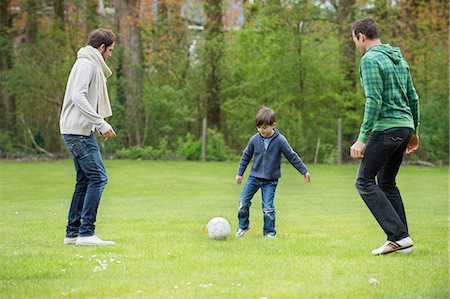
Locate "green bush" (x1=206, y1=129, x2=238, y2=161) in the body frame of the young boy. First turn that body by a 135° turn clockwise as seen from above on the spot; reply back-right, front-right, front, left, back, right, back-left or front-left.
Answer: front-right

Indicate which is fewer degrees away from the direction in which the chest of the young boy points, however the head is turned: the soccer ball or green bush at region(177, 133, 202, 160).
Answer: the soccer ball

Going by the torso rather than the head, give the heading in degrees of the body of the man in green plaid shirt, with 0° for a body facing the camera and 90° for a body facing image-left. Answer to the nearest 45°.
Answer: approximately 135°

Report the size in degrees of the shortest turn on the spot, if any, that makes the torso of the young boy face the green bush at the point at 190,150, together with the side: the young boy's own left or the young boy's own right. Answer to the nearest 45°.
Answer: approximately 180°

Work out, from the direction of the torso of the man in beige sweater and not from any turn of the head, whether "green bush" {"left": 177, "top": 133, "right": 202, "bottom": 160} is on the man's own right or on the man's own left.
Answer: on the man's own left

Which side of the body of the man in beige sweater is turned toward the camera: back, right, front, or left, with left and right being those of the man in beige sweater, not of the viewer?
right

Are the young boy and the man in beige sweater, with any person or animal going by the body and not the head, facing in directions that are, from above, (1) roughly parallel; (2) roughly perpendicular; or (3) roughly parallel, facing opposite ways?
roughly perpendicular

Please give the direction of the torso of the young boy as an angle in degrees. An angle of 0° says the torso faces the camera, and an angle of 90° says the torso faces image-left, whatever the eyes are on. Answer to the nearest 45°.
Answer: approximately 0°

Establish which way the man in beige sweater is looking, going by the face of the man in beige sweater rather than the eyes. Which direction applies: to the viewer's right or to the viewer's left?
to the viewer's right

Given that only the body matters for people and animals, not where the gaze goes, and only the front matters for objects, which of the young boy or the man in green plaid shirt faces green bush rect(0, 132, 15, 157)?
the man in green plaid shirt
